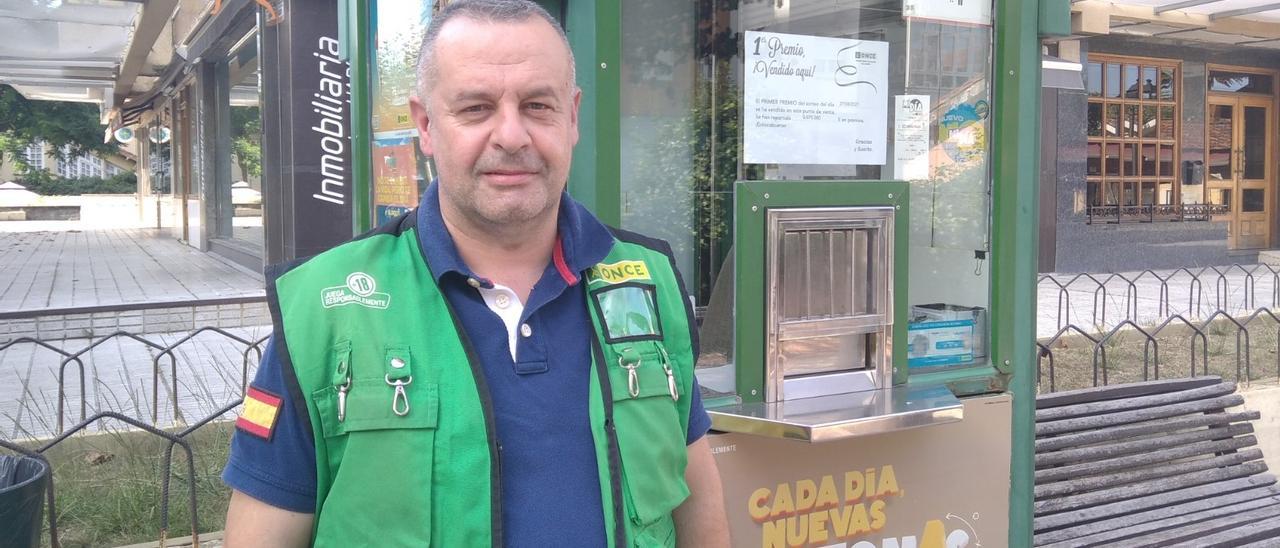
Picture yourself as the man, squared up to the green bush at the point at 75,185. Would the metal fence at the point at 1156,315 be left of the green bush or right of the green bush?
right

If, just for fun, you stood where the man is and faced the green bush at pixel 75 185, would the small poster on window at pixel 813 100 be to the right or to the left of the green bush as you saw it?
right

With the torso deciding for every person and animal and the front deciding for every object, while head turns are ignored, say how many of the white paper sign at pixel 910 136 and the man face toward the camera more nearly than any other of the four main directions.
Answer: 2

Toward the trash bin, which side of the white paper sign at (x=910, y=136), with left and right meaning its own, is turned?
right

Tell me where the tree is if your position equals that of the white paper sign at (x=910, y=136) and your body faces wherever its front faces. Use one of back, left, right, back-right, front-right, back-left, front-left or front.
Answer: back-right
